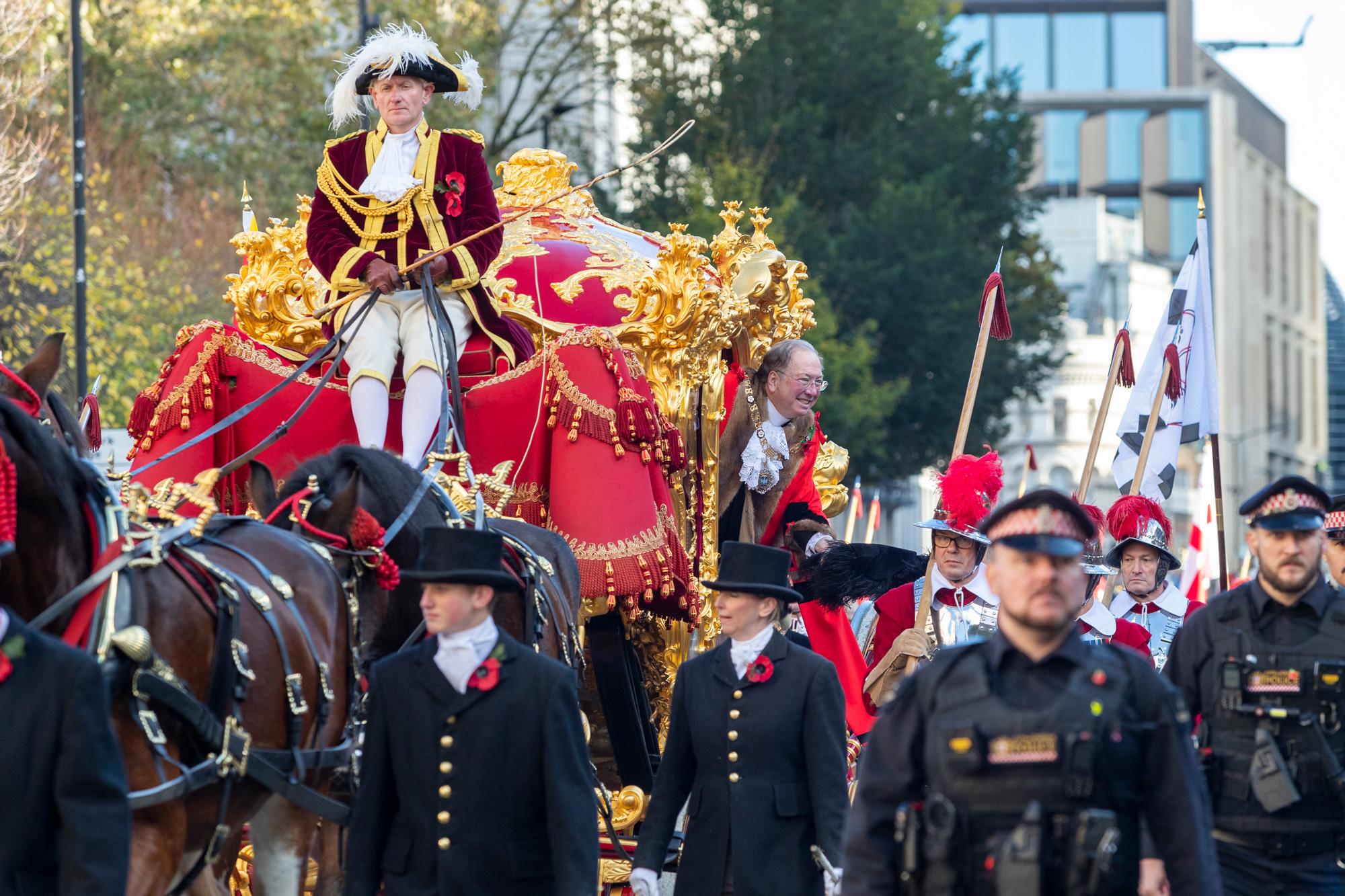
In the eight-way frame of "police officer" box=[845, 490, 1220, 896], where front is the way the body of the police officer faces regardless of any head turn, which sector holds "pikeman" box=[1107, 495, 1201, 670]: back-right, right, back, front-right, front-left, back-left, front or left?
back

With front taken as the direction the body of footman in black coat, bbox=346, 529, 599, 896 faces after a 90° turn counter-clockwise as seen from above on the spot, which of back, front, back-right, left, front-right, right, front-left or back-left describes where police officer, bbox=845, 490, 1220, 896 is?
front

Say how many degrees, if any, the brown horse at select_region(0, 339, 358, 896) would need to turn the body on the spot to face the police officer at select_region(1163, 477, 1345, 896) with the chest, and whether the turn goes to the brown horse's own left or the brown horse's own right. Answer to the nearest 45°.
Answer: approximately 135° to the brown horse's own left

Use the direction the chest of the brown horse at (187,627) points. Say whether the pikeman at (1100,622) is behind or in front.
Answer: behind

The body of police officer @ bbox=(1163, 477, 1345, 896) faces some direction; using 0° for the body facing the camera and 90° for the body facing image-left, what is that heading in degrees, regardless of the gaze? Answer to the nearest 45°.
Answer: approximately 0°

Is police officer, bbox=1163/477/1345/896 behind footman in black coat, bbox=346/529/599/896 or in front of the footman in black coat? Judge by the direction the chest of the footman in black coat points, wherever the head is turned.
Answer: behind

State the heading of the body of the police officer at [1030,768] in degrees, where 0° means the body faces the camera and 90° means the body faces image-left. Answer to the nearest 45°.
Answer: approximately 0°

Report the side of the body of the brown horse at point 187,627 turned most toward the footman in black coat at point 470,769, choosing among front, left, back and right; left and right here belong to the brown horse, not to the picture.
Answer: left
